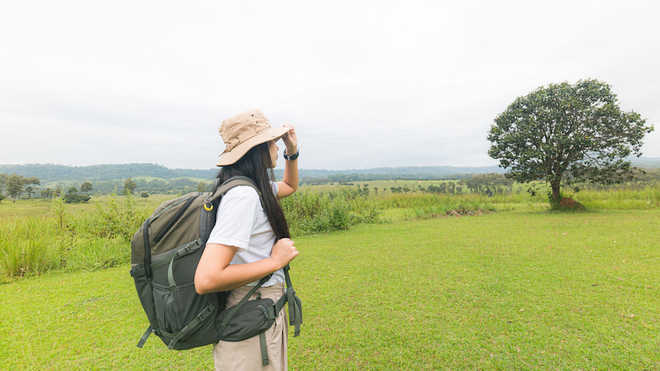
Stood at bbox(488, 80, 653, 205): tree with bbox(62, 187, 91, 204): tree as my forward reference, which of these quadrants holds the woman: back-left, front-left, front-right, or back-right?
back-left

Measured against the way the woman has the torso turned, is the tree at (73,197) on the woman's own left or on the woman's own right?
on the woman's own left

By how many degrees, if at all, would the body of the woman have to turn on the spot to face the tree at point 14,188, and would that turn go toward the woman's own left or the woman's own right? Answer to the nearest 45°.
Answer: approximately 135° to the woman's own left

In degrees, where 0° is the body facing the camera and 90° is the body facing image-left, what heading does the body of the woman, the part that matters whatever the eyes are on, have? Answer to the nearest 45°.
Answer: approximately 270°

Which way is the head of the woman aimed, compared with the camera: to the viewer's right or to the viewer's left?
to the viewer's right

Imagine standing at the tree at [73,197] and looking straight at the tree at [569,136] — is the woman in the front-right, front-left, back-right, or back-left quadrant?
front-right

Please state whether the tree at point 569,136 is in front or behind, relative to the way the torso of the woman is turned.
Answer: in front
